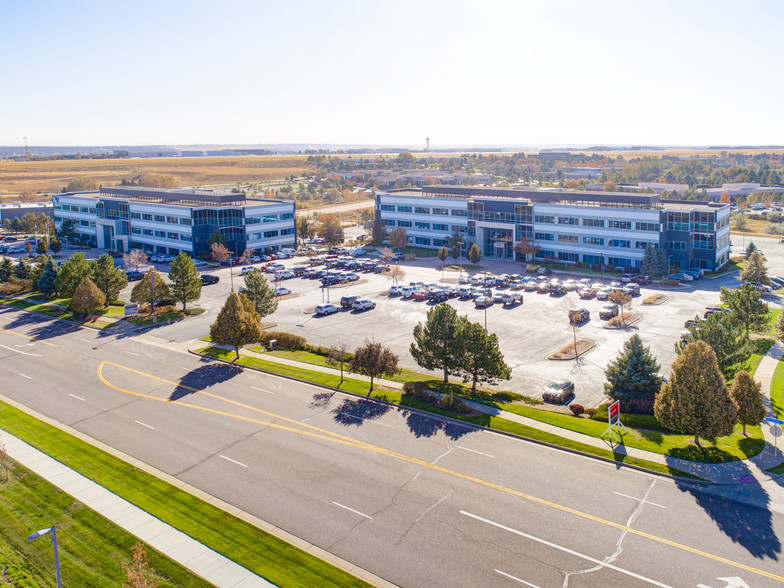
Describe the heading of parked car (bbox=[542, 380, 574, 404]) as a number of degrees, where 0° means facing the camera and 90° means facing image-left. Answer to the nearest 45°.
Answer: approximately 45°

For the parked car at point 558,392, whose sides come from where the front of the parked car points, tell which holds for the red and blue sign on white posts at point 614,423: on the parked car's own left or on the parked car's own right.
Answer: on the parked car's own left

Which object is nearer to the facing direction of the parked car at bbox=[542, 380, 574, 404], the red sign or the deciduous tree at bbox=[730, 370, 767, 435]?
the red sign

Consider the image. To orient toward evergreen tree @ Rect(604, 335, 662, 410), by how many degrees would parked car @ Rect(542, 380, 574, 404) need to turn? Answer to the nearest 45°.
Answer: approximately 135° to its left

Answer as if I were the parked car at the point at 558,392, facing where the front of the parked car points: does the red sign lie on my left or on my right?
on my left

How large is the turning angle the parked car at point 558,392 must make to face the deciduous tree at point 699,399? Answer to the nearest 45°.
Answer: approximately 90° to its left

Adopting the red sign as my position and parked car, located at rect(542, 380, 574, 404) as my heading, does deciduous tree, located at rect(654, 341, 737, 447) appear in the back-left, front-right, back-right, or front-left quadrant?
back-right
